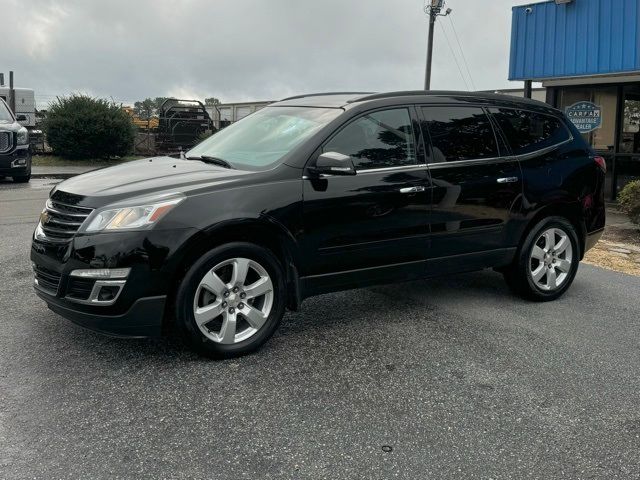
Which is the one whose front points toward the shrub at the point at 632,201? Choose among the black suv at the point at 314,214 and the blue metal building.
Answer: the blue metal building

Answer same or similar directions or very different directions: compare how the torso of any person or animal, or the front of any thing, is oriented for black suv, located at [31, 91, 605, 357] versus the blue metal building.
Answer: same or similar directions

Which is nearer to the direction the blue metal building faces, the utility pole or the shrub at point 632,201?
the shrub

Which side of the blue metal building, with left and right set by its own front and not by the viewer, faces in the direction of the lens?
front

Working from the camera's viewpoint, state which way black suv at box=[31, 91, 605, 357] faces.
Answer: facing the viewer and to the left of the viewer

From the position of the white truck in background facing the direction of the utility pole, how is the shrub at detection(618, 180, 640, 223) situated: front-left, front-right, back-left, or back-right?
front-right

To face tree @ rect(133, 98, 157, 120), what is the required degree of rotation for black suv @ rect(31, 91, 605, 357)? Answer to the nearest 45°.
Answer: approximately 135° to its right

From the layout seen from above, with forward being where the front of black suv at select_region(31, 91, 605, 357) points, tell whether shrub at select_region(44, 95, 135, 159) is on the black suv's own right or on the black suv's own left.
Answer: on the black suv's own right

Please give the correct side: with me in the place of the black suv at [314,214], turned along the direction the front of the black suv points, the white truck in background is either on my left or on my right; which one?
on my right

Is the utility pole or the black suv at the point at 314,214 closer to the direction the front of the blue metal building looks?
the black suv

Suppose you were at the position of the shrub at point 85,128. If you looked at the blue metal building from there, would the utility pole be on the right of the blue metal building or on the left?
left

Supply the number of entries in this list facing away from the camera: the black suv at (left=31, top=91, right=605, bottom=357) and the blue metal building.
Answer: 0

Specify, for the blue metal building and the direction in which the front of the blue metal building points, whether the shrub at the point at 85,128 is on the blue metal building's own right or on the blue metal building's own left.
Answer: on the blue metal building's own right

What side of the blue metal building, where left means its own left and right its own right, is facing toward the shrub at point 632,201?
front

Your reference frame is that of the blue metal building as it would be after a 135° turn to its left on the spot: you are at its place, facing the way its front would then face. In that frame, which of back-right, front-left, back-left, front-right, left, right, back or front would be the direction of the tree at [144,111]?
left

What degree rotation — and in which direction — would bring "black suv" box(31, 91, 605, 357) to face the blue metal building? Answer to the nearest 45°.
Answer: approximately 180°
